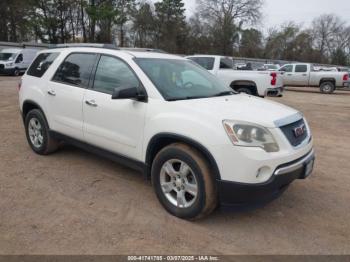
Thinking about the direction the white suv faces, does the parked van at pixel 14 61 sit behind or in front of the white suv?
behind

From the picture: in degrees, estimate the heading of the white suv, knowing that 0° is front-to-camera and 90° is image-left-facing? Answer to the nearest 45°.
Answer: approximately 315°

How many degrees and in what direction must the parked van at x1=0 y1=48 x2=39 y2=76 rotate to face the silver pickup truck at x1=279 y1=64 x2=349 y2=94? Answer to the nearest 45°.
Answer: approximately 90° to its left

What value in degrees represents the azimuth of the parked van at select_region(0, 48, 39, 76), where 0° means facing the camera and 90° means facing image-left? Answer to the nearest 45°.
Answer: approximately 45°
